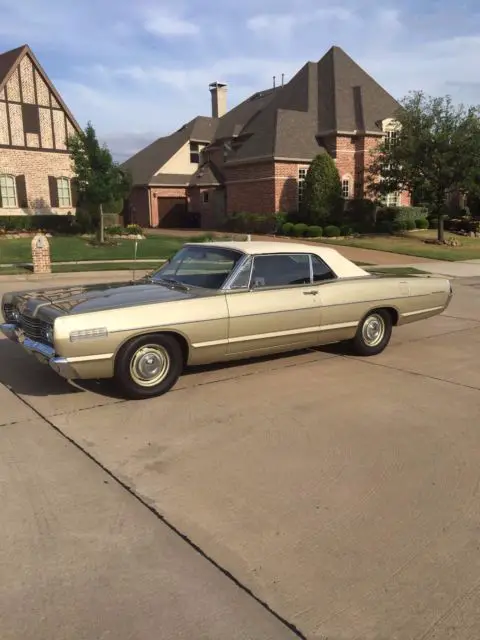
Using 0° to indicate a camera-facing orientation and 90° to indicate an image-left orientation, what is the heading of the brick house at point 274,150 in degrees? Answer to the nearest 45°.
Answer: approximately 315°

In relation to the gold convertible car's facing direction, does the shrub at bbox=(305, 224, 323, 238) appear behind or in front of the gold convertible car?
behind

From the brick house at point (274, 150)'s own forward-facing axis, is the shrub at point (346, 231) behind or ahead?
ahead

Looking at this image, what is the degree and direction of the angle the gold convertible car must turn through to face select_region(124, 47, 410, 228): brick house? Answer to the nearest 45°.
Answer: approximately 135° to its right

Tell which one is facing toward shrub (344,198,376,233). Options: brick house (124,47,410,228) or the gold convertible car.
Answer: the brick house

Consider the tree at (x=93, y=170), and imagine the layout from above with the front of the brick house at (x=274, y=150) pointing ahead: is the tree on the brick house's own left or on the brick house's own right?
on the brick house's own right

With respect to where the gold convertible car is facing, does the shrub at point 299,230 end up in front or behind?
behind

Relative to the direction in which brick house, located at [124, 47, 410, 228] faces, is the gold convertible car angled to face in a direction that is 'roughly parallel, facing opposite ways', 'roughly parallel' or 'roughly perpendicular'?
roughly perpendicular

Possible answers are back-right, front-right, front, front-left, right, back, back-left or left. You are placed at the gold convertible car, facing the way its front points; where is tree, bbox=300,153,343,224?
back-right

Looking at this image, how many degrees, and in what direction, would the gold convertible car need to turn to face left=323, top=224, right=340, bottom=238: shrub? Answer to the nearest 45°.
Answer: approximately 135° to its right

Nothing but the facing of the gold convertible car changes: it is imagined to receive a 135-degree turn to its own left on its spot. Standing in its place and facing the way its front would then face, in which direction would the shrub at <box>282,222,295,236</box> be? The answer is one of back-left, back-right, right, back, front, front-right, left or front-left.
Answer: left

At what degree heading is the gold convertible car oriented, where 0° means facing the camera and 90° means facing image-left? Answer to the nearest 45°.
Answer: approximately 45°

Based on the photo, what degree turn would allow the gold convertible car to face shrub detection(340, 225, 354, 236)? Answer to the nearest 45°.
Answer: approximately 135° to its right
